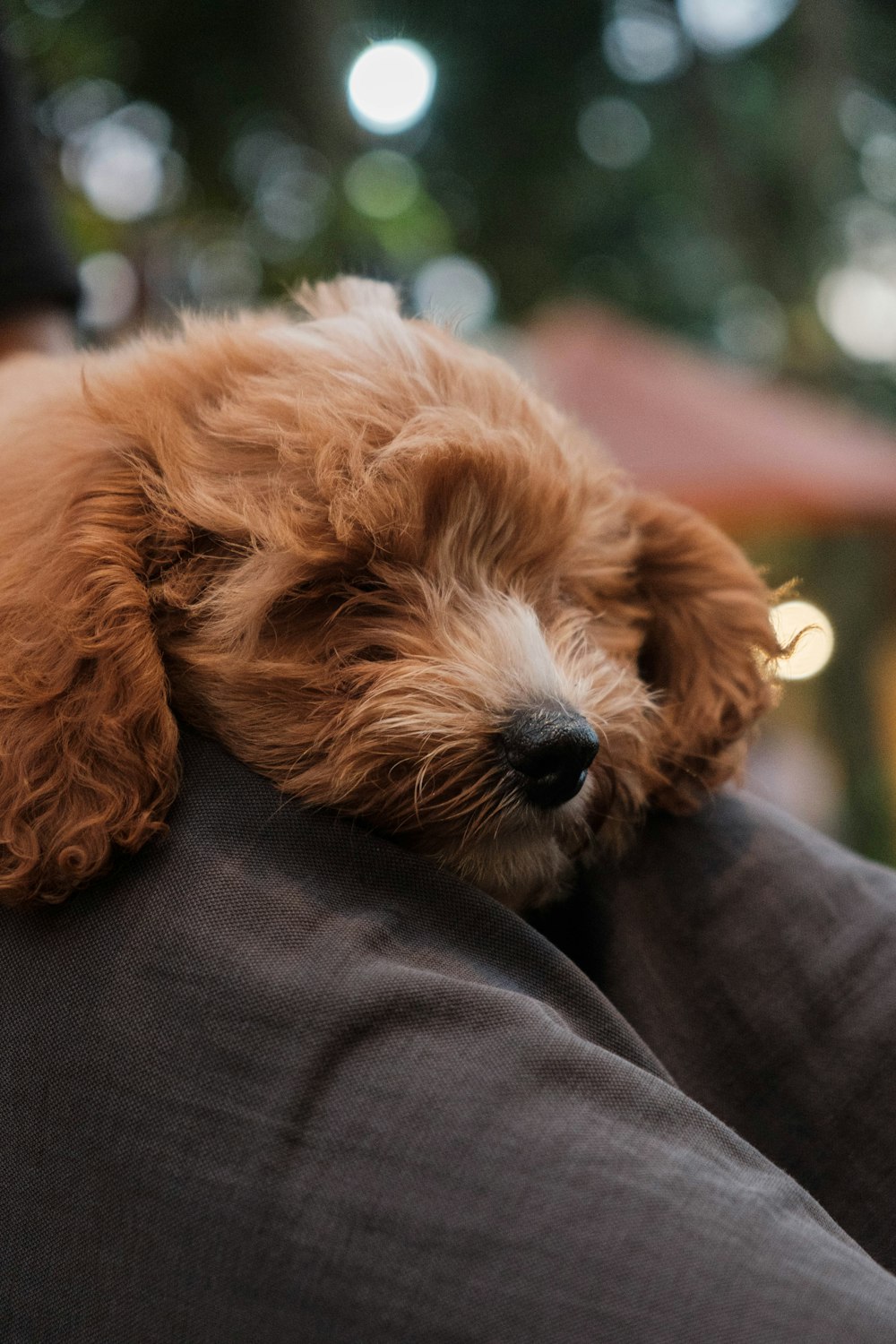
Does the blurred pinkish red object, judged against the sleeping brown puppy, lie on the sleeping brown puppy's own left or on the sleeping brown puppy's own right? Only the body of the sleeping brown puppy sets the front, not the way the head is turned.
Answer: on the sleeping brown puppy's own left

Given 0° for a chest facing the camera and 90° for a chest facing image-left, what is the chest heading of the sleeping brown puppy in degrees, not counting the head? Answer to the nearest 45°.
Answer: approximately 315°
